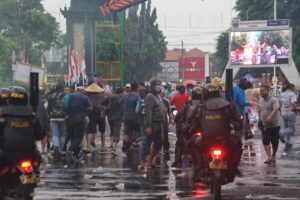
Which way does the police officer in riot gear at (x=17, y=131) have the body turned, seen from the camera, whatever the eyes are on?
away from the camera

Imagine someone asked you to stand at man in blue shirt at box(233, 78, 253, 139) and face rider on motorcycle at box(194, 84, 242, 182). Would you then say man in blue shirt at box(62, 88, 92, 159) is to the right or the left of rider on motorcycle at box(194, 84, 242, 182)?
right

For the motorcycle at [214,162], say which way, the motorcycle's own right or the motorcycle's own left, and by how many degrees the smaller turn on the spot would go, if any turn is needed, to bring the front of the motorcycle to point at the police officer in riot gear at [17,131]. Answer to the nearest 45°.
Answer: approximately 135° to the motorcycle's own left

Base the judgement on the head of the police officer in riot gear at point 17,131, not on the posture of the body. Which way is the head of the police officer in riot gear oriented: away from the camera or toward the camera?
away from the camera

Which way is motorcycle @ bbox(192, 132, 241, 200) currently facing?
away from the camera

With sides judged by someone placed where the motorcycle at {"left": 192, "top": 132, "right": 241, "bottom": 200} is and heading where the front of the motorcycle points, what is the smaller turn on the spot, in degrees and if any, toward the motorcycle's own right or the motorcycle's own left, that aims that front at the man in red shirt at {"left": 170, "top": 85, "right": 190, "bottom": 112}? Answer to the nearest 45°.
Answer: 0° — it already faces them
